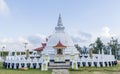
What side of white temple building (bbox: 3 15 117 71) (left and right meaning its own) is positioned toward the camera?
front
